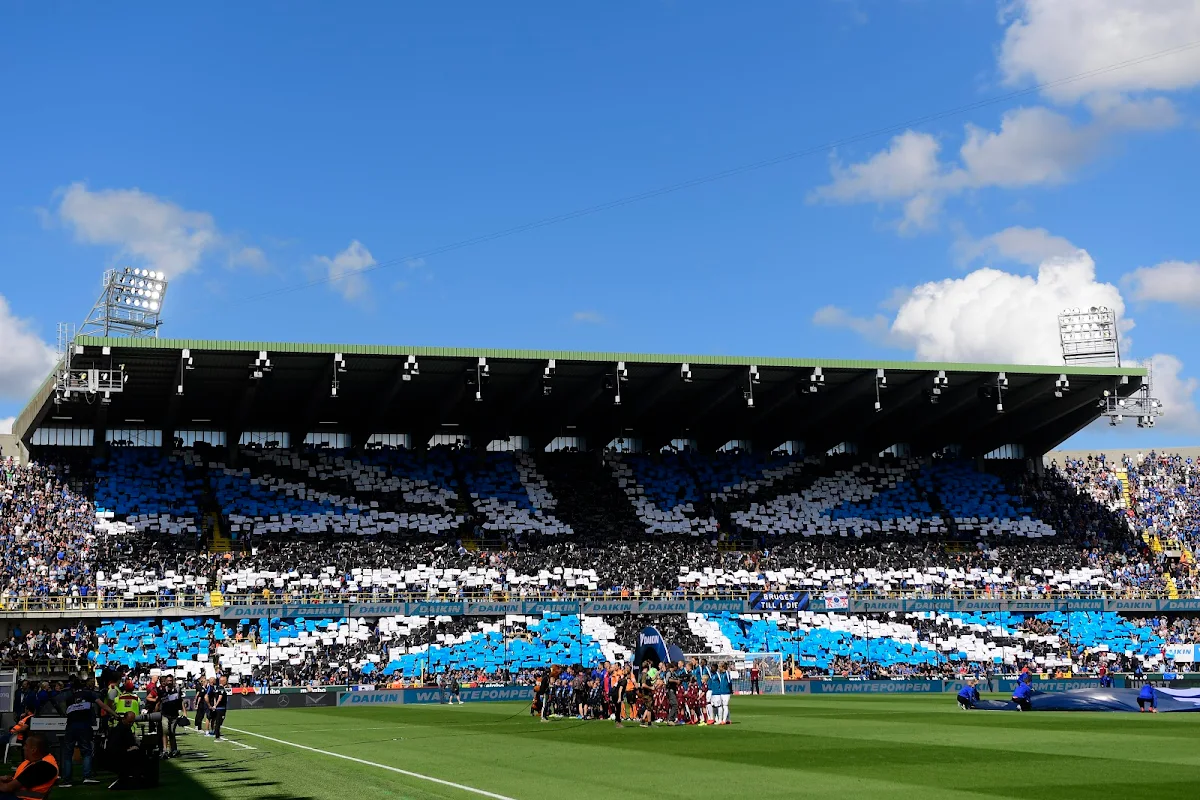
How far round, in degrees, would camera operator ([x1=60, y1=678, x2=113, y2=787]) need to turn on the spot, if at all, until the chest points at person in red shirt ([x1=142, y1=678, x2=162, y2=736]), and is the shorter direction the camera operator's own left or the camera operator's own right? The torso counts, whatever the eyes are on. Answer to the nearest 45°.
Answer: approximately 45° to the camera operator's own left

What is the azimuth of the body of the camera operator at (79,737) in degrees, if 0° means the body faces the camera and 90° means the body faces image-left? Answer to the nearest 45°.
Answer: approximately 225°

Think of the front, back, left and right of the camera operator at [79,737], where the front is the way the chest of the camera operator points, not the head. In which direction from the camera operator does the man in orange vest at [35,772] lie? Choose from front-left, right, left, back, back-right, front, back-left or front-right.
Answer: back-right

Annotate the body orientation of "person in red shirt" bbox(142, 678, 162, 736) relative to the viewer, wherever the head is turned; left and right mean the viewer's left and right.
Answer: facing to the right of the viewer

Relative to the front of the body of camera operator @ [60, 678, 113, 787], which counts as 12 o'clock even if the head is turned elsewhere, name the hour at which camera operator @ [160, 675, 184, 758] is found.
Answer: camera operator @ [160, 675, 184, 758] is roughly at 11 o'clock from camera operator @ [60, 678, 113, 787].
